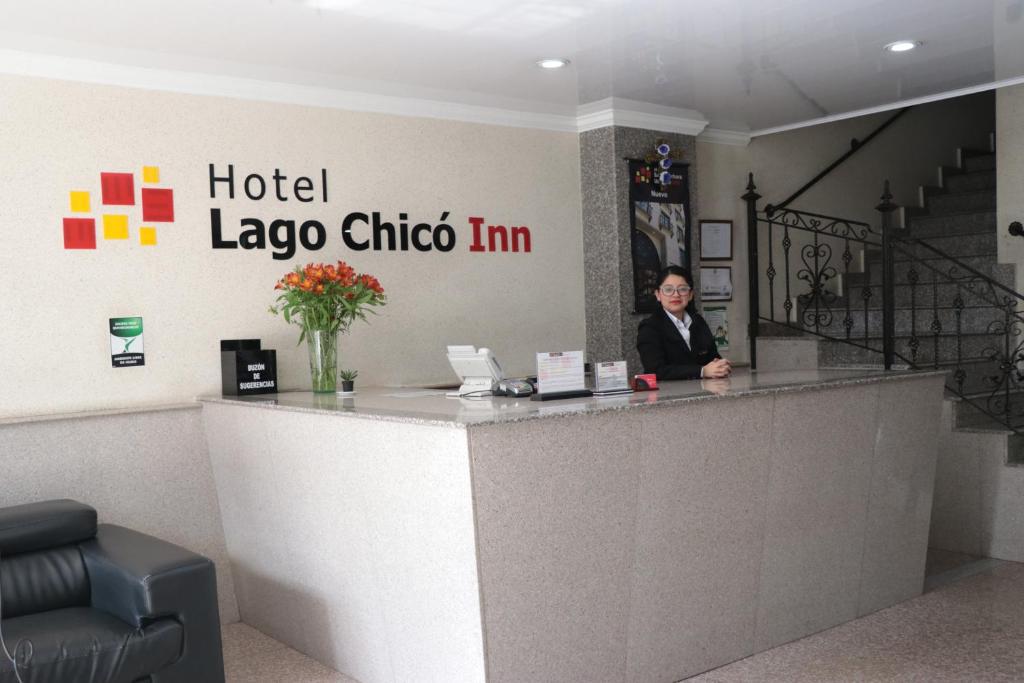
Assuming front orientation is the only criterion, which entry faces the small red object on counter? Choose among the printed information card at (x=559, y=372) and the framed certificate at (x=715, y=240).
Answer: the framed certificate

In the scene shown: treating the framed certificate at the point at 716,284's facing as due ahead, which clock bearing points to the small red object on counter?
The small red object on counter is roughly at 12 o'clock from the framed certificate.

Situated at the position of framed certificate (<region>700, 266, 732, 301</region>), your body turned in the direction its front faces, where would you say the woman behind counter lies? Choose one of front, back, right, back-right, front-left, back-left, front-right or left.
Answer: front

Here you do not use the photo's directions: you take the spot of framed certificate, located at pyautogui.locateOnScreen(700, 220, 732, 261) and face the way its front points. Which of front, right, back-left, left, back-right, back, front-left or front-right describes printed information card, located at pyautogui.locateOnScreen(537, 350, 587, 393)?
front

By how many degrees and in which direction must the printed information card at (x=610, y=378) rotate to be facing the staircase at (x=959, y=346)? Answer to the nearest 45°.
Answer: approximately 135° to its left

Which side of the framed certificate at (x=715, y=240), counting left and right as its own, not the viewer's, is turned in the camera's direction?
front

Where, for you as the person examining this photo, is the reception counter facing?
facing the viewer and to the right of the viewer

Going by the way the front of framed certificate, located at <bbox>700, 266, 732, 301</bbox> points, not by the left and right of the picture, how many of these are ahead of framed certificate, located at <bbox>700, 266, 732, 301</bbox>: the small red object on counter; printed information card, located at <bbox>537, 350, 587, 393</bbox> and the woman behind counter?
3

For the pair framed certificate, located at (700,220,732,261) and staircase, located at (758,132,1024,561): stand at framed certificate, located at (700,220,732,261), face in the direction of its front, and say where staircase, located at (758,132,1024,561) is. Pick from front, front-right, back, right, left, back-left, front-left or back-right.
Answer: left

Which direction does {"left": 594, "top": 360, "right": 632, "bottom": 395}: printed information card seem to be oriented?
toward the camera

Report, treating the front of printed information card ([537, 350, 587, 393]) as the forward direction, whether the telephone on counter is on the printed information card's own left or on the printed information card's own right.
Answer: on the printed information card's own right

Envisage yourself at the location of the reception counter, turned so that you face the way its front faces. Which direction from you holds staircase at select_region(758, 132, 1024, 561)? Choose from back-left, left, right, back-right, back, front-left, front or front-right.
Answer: left

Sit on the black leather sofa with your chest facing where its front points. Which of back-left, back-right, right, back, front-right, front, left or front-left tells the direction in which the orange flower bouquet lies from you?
left

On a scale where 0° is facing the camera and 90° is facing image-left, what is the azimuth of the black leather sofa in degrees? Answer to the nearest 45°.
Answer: approximately 315°
